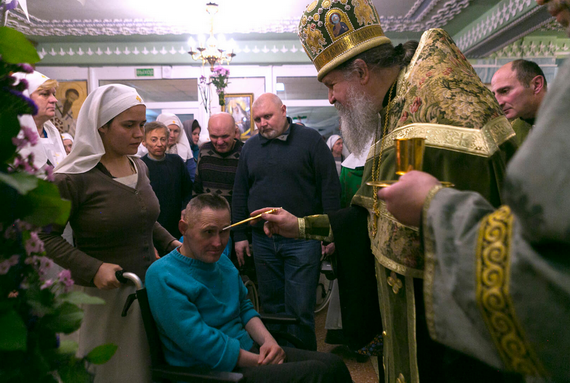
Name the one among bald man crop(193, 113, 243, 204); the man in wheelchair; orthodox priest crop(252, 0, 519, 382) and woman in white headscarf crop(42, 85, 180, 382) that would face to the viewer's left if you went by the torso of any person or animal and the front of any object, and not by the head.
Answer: the orthodox priest

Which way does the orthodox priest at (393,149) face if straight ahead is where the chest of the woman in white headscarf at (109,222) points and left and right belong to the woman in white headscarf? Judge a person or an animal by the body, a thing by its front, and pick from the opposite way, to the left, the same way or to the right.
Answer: the opposite way

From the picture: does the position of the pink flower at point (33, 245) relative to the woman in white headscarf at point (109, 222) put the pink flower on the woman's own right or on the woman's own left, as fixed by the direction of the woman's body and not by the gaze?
on the woman's own right

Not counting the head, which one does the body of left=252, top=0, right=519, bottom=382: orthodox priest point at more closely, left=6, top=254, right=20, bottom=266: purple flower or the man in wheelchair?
the man in wheelchair

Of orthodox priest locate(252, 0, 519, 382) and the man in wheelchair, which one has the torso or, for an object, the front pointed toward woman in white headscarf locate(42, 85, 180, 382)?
the orthodox priest

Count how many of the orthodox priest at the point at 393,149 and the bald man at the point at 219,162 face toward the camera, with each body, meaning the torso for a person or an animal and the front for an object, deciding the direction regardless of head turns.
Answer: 1

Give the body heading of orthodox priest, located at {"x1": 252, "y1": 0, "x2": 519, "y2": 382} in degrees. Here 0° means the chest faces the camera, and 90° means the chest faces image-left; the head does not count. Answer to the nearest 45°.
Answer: approximately 90°

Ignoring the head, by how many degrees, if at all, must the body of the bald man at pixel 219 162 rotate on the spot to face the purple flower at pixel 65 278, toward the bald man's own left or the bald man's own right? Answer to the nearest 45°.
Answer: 0° — they already face it

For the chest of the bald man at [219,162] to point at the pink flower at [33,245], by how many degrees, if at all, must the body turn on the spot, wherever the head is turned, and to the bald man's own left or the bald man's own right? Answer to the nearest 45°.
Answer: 0° — they already face it
